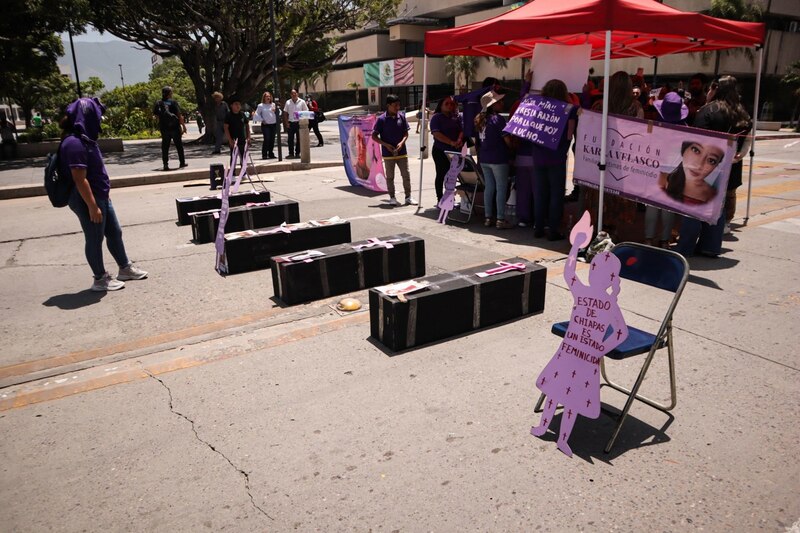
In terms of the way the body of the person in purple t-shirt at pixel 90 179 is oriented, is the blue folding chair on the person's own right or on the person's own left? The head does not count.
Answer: on the person's own right

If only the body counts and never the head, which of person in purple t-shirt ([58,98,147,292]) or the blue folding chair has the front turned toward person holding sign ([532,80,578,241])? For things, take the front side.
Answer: the person in purple t-shirt

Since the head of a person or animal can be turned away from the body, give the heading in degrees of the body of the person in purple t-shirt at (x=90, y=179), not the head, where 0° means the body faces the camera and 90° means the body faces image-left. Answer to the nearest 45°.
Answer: approximately 270°

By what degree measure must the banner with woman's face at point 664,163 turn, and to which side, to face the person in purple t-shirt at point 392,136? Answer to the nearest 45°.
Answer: approximately 90° to its right

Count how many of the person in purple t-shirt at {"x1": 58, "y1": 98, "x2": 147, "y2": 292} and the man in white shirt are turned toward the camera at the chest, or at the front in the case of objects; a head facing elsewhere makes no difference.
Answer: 1

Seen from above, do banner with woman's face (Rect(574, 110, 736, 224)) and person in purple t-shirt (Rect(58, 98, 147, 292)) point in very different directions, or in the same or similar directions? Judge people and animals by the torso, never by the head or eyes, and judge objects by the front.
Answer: very different directions

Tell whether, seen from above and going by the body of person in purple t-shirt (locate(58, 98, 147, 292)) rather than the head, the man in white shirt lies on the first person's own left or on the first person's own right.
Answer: on the first person's own left

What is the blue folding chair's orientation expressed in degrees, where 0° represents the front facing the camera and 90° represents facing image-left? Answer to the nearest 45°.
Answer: approximately 45°

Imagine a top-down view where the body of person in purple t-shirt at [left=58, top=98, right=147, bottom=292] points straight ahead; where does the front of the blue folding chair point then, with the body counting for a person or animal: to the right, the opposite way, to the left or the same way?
the opposite way

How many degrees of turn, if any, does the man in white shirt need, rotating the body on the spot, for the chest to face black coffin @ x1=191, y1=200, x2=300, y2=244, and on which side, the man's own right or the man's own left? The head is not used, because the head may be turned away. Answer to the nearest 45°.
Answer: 0° — they already face it
